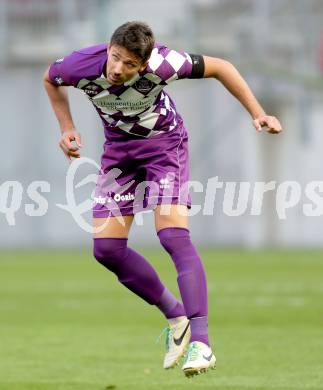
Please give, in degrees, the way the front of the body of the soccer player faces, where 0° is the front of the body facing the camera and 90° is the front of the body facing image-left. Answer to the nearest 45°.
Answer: approximately 0°
